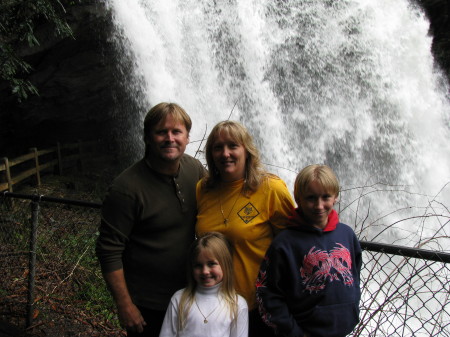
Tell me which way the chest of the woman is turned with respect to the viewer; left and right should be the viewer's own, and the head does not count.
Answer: facing the viewer and to the left of the viewer

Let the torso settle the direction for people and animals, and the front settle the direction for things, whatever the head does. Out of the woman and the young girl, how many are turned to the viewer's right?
0

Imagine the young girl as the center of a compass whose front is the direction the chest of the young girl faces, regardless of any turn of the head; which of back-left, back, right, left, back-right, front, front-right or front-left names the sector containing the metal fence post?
back-right

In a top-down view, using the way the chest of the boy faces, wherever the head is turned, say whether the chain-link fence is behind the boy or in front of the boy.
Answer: behind

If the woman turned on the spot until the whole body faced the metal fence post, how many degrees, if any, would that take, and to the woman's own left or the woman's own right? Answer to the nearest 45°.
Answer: approximately 90° to the woman's own right

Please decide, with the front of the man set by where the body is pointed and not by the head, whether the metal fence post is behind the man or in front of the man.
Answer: behind

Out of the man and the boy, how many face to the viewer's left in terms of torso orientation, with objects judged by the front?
0

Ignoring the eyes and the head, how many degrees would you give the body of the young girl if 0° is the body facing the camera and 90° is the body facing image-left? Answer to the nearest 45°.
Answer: approximately 0°

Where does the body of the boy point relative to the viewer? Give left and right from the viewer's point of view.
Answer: facing the viewer and to the right of the viewer
